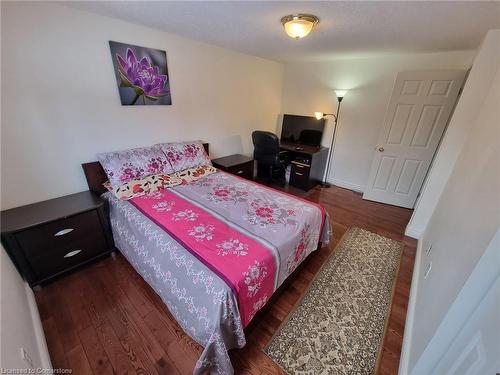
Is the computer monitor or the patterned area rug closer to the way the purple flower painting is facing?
the patterned area rug

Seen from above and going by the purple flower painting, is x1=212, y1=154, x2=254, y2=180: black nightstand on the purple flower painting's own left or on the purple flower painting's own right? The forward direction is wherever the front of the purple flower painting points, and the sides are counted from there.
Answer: on the purple flower painting's own left

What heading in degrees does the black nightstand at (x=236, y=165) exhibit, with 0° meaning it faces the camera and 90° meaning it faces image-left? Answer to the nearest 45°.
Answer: approximately 315°

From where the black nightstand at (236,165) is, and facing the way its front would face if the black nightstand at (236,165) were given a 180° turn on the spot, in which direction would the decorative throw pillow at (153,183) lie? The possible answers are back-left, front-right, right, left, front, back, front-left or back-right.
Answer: left

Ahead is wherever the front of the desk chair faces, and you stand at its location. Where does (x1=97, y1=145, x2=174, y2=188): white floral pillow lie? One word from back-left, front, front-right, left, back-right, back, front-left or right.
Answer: back

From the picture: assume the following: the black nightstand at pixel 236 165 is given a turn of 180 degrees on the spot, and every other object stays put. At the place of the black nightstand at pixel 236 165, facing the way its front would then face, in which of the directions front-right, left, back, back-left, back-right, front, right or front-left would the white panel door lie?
back-right

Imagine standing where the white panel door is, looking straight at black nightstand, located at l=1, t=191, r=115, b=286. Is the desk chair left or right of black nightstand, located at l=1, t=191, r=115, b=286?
right

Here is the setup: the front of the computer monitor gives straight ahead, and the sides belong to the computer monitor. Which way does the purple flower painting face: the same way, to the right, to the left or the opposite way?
to the left

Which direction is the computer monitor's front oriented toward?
toward the camera

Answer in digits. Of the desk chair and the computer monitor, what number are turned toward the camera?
1

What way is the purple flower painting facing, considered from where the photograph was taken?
facing the viewer and to the right of the viewer

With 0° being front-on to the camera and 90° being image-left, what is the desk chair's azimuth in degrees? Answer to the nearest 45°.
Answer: approximately 225°
